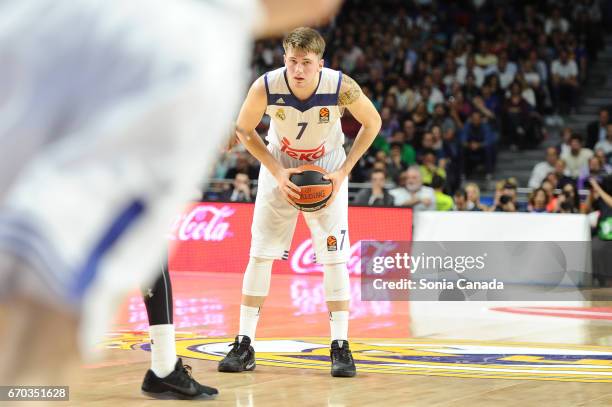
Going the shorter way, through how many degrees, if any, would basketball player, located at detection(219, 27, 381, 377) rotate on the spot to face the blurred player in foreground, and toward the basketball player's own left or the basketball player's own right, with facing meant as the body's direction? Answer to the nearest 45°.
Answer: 0° — they already face them

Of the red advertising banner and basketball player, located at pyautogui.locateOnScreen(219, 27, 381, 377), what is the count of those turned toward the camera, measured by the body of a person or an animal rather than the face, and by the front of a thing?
2

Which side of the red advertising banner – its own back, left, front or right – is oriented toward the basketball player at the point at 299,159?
front

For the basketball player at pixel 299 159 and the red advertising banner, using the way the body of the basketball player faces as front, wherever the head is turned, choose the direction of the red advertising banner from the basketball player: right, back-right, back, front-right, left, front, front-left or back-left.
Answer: back

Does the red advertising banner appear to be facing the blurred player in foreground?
yes

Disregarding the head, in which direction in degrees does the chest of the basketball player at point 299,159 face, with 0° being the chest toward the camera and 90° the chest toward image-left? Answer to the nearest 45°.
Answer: approximately 0°
